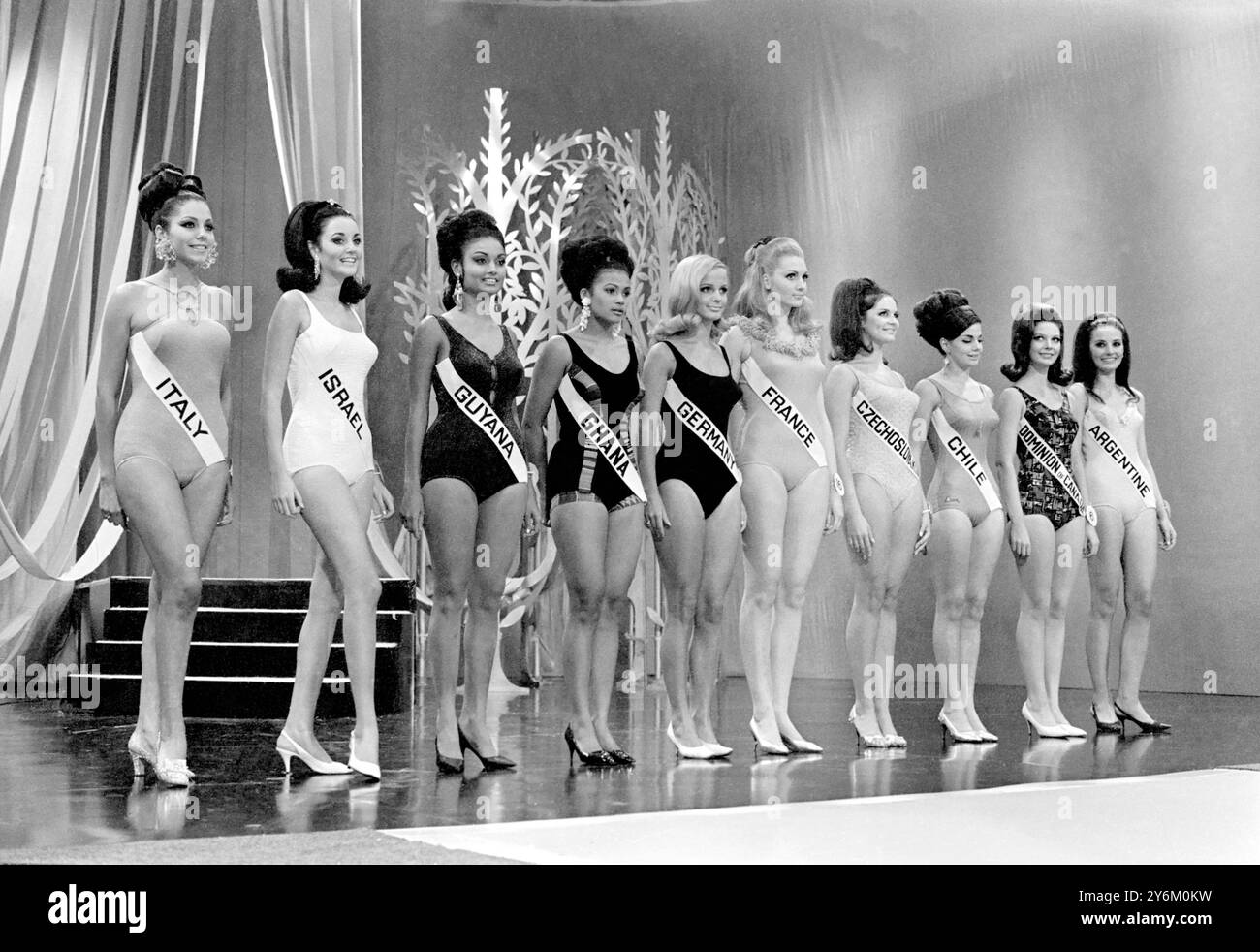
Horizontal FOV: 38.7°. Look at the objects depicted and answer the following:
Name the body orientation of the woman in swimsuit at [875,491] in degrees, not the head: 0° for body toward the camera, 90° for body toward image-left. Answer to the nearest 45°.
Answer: approximately 315°

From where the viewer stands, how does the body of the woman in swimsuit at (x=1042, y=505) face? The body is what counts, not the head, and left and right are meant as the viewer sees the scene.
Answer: facing the viewer and to the right of the viewer

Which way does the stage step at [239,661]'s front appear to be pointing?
toward the camera

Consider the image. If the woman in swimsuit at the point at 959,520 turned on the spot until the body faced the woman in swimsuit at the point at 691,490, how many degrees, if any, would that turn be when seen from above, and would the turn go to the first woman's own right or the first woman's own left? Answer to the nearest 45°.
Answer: approximately 90° to the first woman's own right

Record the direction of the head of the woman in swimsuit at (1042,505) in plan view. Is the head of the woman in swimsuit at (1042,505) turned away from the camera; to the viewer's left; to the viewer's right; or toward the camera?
toward the camera

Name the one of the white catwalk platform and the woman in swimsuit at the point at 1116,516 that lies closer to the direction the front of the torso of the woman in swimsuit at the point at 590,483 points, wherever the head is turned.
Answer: the white catwalk platform

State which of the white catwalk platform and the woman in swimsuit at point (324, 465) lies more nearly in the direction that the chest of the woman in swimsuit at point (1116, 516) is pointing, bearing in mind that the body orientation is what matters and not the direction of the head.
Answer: the white catwalk platform

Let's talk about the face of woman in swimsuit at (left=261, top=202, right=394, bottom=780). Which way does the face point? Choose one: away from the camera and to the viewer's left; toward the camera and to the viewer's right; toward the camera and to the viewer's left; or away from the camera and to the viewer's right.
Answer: toward the camera and to the viewer's right

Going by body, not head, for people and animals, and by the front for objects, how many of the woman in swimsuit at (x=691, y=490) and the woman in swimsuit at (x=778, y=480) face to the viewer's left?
0

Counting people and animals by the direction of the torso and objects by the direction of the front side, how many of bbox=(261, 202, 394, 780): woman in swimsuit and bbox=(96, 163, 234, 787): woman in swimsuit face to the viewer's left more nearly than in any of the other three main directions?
0

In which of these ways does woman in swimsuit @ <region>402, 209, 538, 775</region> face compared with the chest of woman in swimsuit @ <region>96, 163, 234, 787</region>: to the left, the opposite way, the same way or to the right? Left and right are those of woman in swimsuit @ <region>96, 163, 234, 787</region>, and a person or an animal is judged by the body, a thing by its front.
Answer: the same way

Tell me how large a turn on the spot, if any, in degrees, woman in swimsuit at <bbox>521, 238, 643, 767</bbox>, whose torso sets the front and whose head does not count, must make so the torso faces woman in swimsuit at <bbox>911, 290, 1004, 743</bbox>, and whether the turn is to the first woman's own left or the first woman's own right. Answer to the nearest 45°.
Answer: approximately 90° to the first woman's own left

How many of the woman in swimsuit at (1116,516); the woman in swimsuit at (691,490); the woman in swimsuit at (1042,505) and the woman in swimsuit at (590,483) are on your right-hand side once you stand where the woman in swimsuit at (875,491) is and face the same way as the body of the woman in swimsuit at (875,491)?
2

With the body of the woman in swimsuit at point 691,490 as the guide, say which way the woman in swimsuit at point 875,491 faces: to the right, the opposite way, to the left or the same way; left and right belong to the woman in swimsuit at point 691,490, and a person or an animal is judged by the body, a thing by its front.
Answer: the same way
